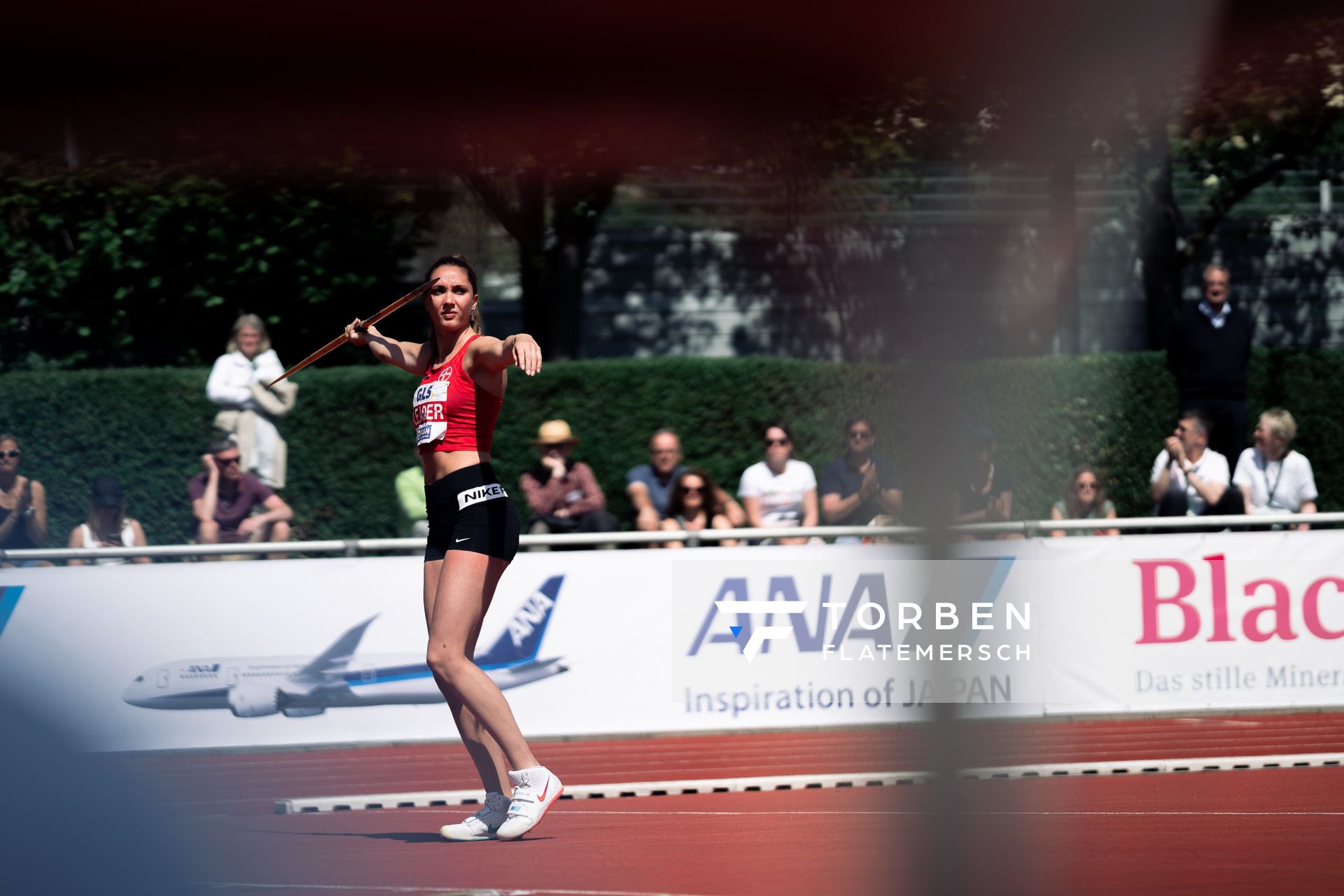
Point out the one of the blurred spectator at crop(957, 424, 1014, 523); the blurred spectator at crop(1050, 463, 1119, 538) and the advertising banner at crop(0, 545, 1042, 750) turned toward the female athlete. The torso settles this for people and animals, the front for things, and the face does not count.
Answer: the advertising banner

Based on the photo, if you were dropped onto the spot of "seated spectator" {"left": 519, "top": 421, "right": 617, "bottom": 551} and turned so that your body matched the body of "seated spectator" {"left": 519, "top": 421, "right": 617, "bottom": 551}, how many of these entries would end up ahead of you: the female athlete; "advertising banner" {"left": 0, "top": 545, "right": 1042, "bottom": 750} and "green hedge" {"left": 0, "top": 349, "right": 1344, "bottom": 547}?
2

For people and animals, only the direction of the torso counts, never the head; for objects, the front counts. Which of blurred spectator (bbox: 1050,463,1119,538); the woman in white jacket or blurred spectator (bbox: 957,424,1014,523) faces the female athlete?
the woman in white jacket

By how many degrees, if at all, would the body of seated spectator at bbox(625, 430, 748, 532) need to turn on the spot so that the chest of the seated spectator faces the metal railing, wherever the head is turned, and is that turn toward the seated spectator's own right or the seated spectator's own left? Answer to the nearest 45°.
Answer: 0° — they already face it
